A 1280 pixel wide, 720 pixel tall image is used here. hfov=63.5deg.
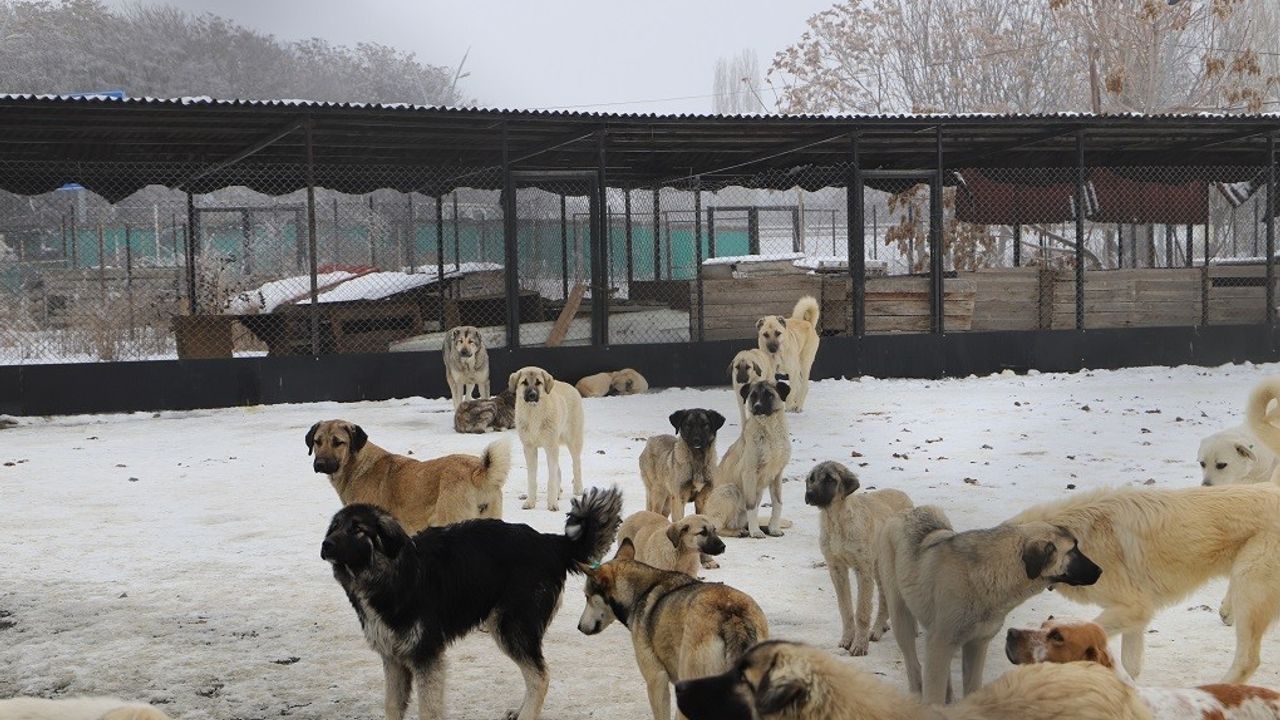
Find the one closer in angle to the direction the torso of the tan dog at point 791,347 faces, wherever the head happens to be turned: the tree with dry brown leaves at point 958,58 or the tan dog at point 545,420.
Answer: the tan dog

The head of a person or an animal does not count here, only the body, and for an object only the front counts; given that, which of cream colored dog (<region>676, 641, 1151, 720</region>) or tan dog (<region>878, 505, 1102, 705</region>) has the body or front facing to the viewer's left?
the cream colored dog

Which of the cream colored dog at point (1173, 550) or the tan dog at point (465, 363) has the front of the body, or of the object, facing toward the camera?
the tan dog

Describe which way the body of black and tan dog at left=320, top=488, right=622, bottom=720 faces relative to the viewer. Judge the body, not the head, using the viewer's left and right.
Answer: facing to the left of the viewer

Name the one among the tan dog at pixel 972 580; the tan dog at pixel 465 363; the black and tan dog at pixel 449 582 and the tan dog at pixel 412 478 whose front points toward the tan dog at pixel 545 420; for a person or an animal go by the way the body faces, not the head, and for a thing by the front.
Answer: the tan dog at pixel 465 363

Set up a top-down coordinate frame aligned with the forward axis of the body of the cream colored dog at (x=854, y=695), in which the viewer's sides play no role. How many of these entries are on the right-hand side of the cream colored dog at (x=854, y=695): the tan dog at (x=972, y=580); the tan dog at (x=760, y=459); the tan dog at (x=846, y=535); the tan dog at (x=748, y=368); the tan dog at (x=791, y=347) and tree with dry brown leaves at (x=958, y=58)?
6

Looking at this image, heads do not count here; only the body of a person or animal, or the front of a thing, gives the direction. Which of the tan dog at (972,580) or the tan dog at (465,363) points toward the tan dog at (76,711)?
the tan dog at (465,363)

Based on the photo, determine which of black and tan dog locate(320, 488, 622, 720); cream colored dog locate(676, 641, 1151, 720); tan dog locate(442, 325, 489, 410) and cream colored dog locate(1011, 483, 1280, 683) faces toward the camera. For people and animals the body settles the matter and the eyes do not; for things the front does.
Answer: the tan dog

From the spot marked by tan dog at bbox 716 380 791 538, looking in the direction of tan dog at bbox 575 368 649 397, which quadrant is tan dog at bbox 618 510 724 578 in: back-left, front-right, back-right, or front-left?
back-left

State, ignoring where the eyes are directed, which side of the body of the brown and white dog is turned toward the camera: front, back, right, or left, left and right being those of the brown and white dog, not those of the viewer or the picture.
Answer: left

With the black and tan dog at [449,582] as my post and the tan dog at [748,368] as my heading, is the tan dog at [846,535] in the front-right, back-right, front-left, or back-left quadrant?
front-right

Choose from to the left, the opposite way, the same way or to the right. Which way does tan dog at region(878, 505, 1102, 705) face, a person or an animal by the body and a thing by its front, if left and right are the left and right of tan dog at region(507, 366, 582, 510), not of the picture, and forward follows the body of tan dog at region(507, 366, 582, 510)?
to the left

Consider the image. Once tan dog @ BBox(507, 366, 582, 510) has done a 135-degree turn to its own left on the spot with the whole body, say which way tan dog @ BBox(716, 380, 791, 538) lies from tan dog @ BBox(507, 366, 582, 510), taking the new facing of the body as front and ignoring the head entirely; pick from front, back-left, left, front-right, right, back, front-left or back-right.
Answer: front-right

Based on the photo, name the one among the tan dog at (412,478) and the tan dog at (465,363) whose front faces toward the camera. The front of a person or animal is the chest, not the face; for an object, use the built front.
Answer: the tan dog at (465,363)

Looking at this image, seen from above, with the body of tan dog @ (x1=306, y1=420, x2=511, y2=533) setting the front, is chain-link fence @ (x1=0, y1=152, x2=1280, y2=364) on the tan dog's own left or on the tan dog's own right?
on the tan dog's own right

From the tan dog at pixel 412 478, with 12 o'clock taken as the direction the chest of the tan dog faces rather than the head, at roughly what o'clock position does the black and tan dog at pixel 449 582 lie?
The black and tan dog is roughly at 9 o'clock from the tan dog.

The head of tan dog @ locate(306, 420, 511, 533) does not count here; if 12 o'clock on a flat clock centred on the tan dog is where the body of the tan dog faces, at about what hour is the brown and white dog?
The brown and white dog is roughly at 8 o'clock from the tan dog.
